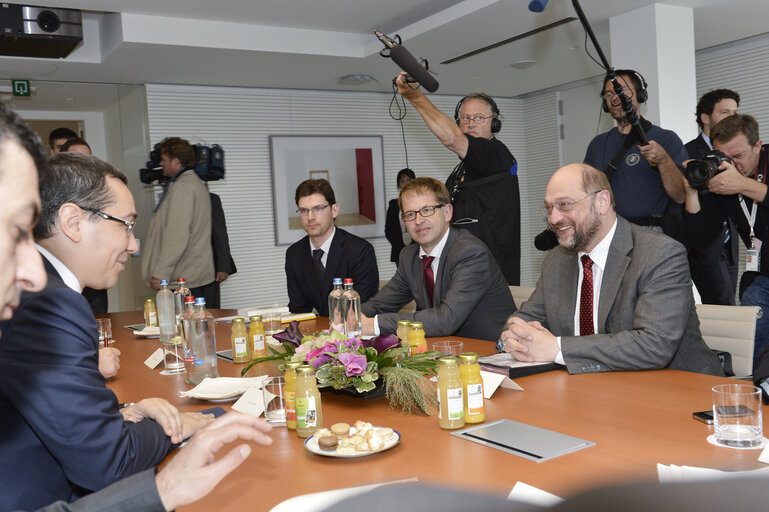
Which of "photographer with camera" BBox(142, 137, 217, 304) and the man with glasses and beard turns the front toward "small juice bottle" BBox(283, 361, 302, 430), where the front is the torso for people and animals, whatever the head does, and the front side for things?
the man with glasses and beard

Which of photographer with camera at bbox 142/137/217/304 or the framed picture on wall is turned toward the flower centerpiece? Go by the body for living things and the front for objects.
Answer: the framed picture on wall

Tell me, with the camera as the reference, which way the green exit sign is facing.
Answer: facing the viewer

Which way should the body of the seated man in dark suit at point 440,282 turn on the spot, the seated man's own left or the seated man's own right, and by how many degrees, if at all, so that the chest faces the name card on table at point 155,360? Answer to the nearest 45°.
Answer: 0° — they already face it

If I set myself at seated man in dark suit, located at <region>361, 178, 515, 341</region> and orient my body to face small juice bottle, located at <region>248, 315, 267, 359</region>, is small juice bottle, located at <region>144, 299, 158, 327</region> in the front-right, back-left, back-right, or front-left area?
front-right

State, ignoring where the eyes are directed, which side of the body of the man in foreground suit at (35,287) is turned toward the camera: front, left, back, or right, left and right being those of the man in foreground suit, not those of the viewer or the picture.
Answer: right

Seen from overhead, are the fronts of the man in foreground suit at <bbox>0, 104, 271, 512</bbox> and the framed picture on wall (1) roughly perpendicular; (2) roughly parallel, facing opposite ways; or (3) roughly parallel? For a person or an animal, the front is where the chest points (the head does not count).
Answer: roughly perpendicular

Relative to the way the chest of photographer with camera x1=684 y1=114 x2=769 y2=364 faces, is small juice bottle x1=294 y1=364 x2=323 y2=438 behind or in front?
in front

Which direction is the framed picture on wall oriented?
toward the camera

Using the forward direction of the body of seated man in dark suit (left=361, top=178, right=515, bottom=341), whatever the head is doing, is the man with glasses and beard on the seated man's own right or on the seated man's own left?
on the seated man's own left

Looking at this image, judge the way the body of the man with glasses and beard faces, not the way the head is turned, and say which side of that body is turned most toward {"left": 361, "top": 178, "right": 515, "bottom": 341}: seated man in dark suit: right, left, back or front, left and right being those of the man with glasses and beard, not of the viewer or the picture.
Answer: right

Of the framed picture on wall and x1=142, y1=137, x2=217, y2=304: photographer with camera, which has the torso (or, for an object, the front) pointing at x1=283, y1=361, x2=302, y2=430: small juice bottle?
the framed picture on wall

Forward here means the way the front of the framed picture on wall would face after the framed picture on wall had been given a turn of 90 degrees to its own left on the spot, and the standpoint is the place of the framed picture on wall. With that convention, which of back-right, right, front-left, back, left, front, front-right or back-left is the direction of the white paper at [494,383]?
right

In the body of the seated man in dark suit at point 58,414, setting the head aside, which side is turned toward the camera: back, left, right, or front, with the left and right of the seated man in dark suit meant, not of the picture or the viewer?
right

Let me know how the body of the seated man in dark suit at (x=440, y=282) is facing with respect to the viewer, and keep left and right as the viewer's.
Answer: facing the viewer and to the left of the viewer

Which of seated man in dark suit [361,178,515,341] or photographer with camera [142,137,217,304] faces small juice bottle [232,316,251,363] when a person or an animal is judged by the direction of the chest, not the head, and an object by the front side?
the seated man in dark suit
